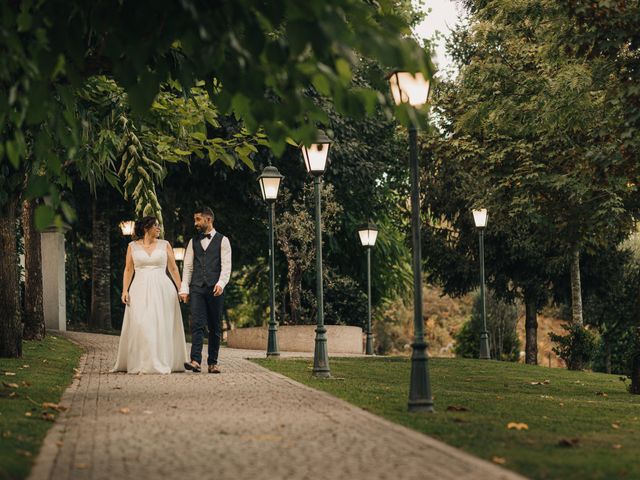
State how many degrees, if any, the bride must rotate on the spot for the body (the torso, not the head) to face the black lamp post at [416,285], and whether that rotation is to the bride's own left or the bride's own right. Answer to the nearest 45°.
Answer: approximately 45° to the bride's own left

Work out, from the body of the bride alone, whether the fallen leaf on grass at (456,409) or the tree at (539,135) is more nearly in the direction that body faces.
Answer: the fallen leaf on grass

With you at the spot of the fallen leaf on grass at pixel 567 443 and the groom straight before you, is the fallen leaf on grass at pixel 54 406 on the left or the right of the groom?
left

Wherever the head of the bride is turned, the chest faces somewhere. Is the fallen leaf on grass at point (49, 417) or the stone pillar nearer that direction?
the fallen leaf on grass

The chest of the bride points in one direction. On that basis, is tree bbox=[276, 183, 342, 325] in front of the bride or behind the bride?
behind

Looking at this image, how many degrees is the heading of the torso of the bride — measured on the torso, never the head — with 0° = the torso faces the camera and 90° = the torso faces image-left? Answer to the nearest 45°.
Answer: approximately 0°

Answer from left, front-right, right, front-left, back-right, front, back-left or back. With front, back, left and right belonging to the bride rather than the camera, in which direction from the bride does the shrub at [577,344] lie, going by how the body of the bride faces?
back-left

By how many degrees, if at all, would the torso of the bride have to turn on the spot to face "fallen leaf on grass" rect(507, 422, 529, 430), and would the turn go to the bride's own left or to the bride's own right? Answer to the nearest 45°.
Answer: approximately 45° to the bride's own left

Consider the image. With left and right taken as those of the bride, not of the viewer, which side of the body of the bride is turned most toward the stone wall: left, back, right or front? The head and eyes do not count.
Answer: back

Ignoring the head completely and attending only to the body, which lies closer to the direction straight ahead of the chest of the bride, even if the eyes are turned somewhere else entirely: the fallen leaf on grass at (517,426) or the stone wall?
the fallen leaf on grass

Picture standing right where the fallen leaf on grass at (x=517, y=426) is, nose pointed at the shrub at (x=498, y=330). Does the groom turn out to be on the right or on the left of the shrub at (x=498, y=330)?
left

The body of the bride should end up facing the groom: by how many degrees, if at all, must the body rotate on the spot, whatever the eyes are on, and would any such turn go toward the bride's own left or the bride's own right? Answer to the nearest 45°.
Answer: approximately 45° to the bride's own left
